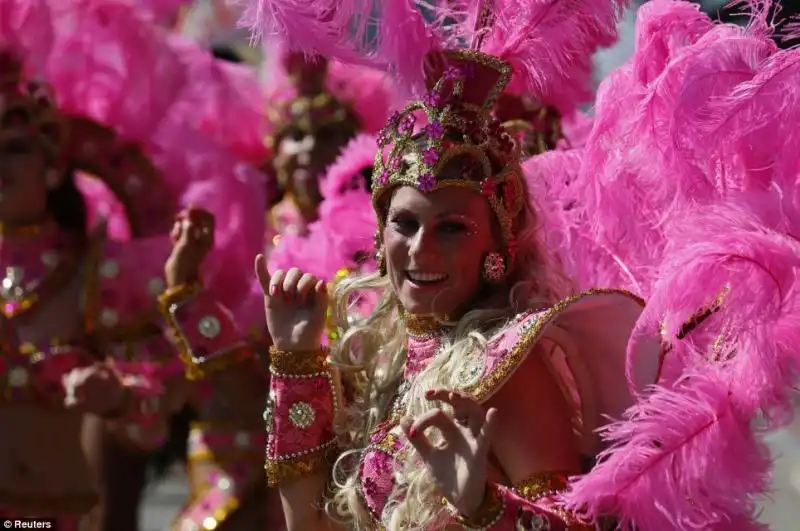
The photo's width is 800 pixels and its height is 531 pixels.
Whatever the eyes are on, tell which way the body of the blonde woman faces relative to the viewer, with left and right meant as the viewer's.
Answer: facing the viewer and to the left of the viewer
